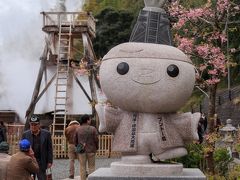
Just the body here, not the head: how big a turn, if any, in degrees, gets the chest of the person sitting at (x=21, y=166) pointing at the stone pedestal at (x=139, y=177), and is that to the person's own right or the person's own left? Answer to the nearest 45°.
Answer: approximately 90° to the person's own right

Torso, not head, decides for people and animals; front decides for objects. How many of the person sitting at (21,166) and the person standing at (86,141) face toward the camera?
0

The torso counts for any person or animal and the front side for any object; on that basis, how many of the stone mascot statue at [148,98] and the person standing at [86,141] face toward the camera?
1

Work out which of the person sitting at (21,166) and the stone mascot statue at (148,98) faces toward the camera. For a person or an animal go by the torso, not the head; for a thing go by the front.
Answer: the stone mascot statue

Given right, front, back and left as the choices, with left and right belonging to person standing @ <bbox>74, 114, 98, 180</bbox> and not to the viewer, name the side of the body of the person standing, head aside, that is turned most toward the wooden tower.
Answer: front

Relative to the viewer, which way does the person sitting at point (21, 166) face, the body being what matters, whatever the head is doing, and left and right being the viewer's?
facing away from the viewer and to the right of the viewer

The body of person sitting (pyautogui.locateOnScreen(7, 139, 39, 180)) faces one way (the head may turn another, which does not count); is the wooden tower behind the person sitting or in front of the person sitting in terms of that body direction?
in front

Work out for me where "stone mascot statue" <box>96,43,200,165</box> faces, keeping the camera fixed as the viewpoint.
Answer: facing the viewer

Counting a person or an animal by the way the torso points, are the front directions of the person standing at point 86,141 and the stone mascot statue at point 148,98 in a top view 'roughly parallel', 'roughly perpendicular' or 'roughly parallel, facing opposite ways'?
roughly parallel, facing opposite ways

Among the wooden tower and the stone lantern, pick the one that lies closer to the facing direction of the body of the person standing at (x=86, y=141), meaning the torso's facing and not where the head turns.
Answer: the wooden tower

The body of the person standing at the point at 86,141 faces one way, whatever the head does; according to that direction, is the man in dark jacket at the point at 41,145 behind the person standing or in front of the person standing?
behind

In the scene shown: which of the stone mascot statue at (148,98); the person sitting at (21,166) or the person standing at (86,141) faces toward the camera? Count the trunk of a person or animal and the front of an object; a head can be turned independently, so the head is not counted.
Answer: the stone mascot statue

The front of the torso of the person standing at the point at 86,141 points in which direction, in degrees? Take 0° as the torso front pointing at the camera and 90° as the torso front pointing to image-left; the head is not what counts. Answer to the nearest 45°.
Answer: approximately 180°

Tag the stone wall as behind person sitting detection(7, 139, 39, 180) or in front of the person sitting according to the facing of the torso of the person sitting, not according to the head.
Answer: in front

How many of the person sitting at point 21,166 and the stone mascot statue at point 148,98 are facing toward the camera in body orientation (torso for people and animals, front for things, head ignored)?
1

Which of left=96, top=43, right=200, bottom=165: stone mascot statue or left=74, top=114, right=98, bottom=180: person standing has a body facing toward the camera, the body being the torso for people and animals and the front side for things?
the stone mascot statue
